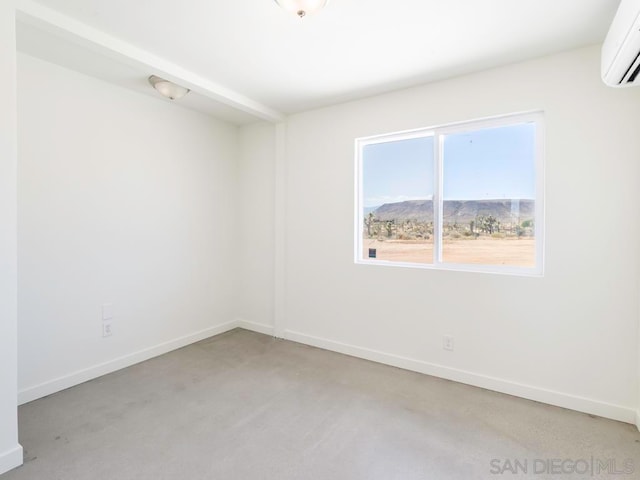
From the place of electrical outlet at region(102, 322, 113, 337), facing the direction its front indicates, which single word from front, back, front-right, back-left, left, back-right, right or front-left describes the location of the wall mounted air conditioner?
front-left

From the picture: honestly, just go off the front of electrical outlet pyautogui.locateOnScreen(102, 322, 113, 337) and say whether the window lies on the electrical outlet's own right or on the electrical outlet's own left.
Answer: on the electrical outlet's own left

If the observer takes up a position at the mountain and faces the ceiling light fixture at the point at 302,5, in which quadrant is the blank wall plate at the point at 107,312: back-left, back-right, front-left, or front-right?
front-right

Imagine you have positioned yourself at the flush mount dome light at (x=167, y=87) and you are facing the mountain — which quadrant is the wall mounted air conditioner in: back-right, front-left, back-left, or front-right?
front-right

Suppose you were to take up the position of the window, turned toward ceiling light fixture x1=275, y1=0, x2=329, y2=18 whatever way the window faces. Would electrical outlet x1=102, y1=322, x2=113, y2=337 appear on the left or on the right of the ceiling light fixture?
right
